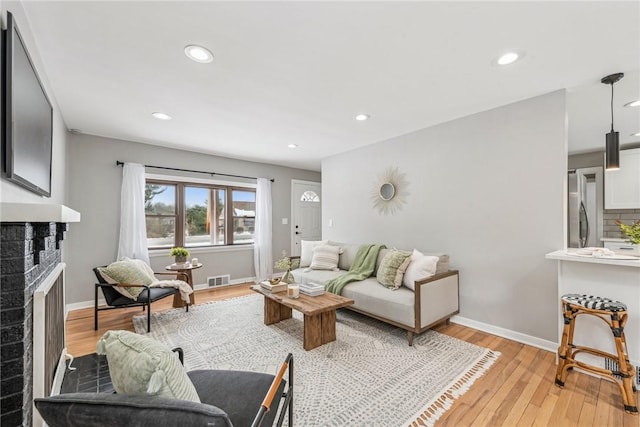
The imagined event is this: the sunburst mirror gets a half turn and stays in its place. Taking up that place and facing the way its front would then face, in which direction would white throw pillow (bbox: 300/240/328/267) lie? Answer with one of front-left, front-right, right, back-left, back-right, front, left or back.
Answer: back-left

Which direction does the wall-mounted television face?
to the viewer's right

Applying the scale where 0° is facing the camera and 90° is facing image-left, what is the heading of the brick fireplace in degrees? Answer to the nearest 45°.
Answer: approximately 270°

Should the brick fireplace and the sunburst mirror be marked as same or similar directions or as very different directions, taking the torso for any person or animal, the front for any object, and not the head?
very different directions

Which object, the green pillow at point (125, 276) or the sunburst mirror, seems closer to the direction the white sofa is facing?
the green pillow

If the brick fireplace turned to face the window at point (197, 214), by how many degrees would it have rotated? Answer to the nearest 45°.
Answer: approximately 45° to its left

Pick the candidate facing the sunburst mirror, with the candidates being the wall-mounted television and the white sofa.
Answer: the wall-mounted television

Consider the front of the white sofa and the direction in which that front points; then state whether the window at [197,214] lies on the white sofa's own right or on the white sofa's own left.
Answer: on the white sofa's own right

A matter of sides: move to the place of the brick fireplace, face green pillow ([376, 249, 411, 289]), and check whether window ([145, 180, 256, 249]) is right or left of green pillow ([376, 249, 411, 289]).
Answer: left

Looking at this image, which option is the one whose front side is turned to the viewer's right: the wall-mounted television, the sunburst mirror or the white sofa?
the wall-mounted television

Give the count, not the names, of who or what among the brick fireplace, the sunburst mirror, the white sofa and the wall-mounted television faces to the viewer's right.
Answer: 2

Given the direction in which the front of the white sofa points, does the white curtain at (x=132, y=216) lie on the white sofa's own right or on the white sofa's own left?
on the white sofa's own right

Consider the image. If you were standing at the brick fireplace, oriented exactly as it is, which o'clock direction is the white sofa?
The white sofa is roughly at 12 o'clock from the brick fireplace.

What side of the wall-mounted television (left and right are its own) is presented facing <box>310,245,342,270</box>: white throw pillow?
front
